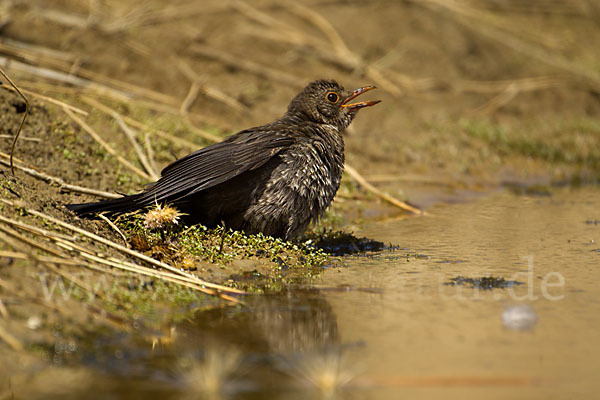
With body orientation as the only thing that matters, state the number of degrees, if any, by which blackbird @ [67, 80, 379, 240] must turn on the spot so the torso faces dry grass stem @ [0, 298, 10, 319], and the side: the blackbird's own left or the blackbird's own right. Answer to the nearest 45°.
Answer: approximately 135° to the blackbird's own right

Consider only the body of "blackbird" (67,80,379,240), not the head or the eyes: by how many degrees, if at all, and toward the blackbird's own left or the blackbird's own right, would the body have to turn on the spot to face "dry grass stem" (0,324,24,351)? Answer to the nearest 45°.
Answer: approximately 135° to the blackbird's own right

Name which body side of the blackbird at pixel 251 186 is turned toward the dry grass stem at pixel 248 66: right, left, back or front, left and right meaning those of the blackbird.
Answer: left

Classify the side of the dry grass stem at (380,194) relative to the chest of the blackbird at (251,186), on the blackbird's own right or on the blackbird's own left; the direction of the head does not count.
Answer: on the blackbird's own left

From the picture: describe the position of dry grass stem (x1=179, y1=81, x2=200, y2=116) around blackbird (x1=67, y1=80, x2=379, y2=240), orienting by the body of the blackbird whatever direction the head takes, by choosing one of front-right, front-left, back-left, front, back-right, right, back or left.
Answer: left

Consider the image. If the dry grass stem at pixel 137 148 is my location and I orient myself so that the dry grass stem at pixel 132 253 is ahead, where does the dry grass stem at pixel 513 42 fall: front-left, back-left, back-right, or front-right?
back-left

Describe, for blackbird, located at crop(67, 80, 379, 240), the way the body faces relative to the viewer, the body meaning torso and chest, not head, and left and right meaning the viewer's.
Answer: facing to the right of the viewer

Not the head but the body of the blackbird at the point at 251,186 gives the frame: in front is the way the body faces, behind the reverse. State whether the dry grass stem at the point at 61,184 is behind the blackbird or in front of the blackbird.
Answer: behind
